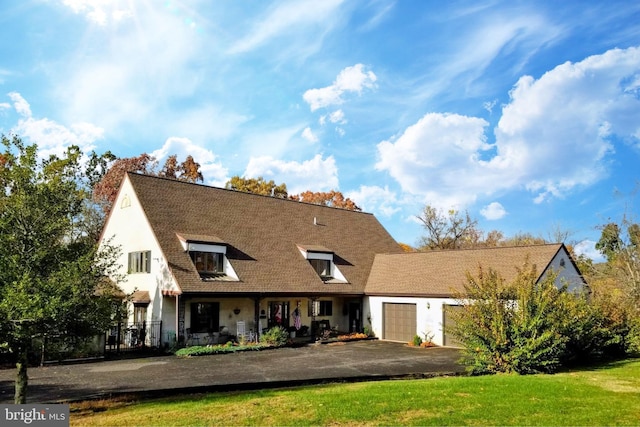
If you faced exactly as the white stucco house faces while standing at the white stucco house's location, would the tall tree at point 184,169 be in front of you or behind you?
behind

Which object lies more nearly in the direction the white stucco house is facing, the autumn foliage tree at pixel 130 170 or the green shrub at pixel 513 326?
the green shrub

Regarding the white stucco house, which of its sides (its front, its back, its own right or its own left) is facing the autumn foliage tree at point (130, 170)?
back

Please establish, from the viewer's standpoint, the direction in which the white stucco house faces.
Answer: facing the viewer and to the right of the viewer

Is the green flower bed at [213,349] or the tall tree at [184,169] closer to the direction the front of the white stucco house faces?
the green flower bed

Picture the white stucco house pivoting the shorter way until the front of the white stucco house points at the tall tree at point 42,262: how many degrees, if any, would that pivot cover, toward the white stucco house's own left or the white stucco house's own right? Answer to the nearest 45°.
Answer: approximately 45° to the white stucco house's own right
